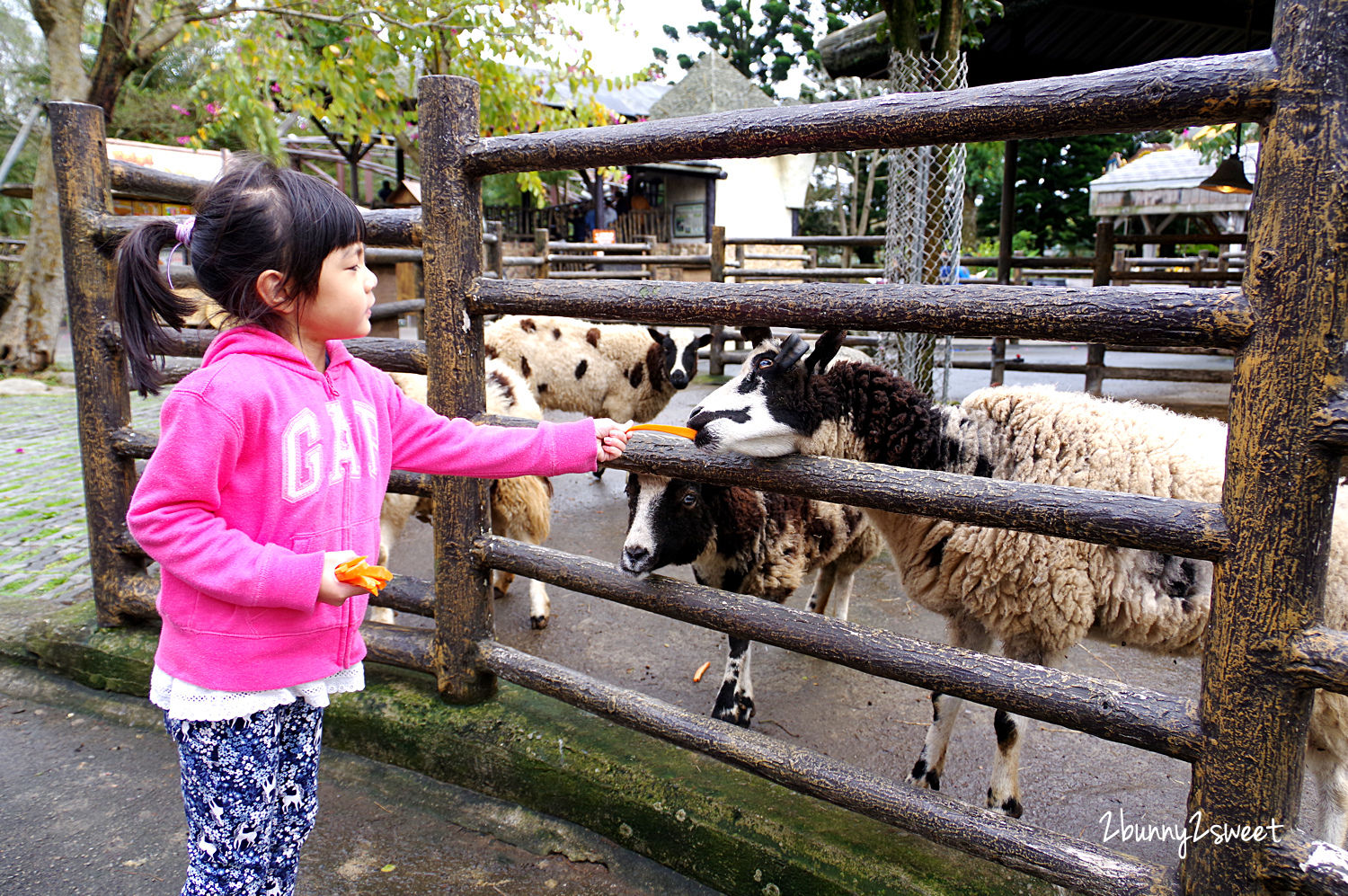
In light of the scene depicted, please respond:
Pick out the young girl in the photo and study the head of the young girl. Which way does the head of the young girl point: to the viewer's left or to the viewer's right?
to the viewer's right

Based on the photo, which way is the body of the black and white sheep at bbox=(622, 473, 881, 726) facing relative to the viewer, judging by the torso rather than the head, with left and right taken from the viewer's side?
facing the viewer and to the left of the viewer

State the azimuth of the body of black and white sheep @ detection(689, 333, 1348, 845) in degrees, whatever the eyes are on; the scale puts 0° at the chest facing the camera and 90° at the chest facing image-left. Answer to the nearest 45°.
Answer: approximately 90°

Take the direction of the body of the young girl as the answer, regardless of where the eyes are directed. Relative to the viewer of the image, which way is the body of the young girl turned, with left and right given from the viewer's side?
facing the viewer and to the right of the viewer

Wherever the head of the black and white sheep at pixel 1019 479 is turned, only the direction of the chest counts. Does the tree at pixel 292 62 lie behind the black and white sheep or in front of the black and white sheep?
in front

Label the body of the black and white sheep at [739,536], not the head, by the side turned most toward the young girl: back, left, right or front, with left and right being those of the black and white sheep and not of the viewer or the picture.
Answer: front

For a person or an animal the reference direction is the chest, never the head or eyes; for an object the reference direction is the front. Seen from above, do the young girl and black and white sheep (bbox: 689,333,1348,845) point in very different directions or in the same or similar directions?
very different directions

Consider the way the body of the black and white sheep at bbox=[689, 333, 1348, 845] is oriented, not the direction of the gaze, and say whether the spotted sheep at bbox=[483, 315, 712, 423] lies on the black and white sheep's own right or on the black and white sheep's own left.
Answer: on the black and white sheep's own right

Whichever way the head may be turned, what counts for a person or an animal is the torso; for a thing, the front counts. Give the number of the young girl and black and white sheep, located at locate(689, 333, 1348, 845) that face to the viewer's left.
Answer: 1
